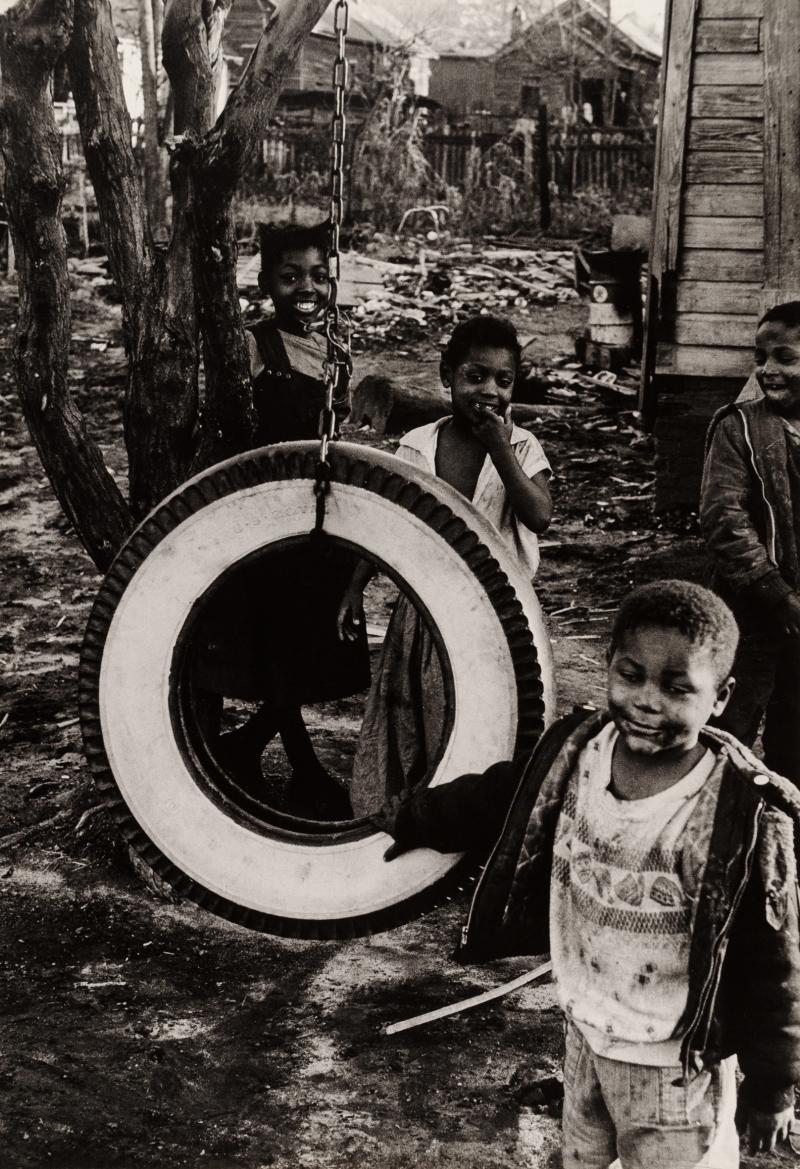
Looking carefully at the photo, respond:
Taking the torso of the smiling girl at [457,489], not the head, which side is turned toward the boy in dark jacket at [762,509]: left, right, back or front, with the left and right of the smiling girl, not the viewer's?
left

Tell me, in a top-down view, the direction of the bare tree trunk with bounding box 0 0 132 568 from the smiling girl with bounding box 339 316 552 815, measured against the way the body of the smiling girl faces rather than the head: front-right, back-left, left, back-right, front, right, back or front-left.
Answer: back-right

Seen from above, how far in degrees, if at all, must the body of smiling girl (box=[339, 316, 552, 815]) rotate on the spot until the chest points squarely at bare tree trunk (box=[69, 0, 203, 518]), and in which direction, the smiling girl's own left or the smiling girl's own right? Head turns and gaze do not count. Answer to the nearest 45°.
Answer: approximately 135° to the smiling girl's own right

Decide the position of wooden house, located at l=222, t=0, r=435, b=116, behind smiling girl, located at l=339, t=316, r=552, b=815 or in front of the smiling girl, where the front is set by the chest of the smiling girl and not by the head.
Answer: behind

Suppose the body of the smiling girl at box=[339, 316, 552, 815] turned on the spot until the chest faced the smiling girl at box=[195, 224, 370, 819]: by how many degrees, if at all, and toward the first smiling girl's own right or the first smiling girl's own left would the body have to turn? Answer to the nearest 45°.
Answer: approximately 135° to the first smiling girl's own right

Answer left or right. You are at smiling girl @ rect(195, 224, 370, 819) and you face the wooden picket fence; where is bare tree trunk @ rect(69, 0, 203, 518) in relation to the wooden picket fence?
left

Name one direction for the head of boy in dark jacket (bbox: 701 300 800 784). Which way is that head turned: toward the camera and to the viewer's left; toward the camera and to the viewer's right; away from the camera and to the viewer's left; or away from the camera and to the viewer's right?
toward the camera and to the viewer's left

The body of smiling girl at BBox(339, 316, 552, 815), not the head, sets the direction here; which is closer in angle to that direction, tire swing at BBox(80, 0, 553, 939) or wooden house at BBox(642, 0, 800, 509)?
the tire swing

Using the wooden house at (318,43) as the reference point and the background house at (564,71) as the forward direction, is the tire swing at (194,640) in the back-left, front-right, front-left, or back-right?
back-right

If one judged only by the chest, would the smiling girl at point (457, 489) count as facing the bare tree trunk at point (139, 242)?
no

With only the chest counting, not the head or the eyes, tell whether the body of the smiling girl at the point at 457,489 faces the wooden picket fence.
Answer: no

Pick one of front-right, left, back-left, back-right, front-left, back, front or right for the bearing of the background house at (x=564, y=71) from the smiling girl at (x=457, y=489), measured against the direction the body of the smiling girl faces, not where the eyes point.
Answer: back

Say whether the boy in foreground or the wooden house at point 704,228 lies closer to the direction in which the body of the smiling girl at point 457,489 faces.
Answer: the boy in foreground

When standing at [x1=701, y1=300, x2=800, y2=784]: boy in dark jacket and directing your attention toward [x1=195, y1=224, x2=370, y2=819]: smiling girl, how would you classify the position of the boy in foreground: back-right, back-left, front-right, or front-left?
front-left

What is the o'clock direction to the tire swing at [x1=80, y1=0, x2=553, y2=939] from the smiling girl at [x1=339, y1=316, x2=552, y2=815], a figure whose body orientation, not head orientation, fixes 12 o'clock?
The tire swing is roughly at 1 o'clock from the smiling girl.

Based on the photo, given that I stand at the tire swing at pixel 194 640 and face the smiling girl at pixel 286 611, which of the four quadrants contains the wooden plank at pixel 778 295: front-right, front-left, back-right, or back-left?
front-right

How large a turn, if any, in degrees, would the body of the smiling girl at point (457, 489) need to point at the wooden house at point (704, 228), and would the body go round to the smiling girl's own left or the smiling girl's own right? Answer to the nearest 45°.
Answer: approximately 180°

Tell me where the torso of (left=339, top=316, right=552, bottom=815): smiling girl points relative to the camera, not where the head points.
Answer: toward the camera

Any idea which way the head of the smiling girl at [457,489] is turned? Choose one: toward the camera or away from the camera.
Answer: toward the camera

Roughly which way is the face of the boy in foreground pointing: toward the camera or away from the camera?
toward the camera
